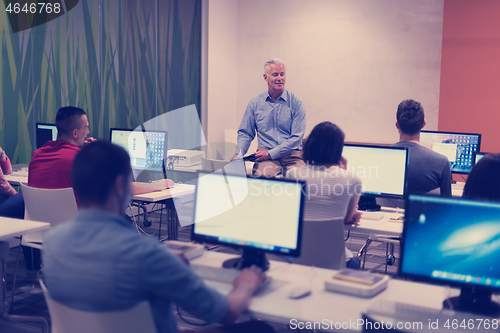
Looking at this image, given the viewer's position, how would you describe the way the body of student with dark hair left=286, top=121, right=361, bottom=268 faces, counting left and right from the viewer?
facing away from the viewer and to the right of the viewer

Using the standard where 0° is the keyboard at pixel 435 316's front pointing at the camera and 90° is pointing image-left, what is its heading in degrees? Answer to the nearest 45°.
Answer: approximately 45°

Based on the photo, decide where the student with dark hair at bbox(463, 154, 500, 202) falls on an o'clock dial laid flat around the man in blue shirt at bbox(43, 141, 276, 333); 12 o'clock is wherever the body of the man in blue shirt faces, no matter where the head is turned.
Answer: The student with dark hair is roughly at 1 o'clock from the man in blue shirt.

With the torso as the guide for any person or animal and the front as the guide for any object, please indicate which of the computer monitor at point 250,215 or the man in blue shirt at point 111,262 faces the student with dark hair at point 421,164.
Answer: the man in blue shirt

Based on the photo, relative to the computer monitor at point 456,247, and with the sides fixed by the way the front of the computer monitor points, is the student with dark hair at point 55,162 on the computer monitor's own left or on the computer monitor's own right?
on the computer monitor's own right

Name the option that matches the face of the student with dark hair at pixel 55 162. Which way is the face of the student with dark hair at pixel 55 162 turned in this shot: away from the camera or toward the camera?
away from the camera

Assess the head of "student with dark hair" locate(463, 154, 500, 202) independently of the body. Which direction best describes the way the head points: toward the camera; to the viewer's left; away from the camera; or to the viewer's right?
away from the camera

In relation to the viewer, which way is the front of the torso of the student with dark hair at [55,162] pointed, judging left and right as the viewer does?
facing away from the viewer and to the right of the viewer

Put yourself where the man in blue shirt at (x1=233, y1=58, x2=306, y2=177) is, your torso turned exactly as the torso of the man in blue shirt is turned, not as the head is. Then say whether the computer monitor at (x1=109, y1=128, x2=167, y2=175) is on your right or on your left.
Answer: on your right
